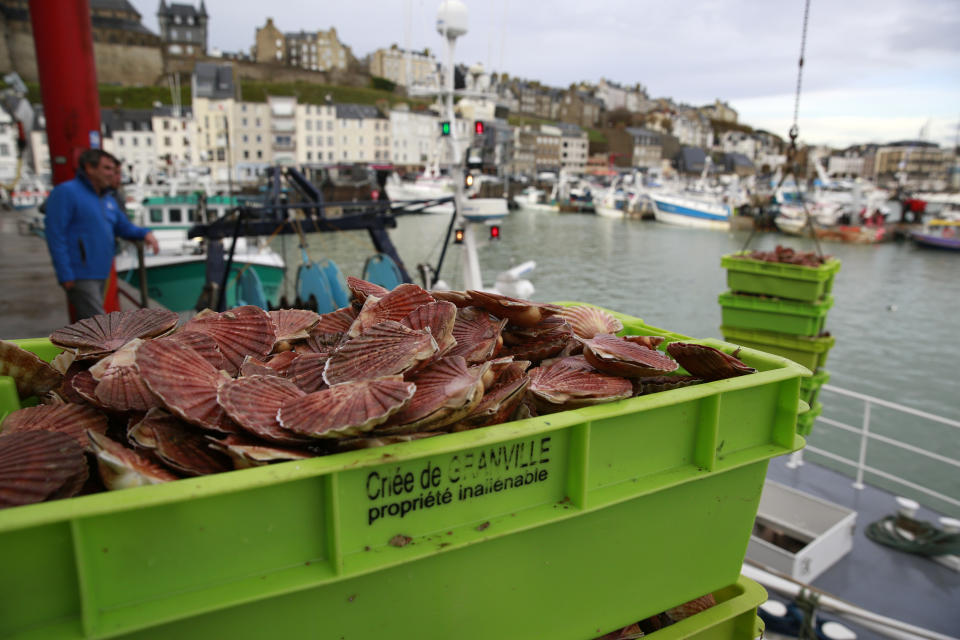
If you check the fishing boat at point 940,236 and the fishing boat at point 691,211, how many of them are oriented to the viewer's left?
2

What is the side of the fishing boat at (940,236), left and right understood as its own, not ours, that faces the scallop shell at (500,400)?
left

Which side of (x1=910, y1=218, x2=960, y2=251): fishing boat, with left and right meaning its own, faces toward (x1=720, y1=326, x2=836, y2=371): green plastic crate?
left

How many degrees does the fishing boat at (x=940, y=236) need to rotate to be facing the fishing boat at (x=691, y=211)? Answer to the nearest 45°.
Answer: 0° — it already faces it

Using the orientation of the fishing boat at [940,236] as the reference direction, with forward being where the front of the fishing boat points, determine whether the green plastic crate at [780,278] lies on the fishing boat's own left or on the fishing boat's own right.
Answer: on the fishing boat's own left

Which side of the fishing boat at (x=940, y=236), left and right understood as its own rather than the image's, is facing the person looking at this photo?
left

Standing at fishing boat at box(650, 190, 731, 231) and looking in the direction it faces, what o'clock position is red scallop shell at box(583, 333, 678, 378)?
The red scallop shell is roughly at 9 o'clock from the fishing boat.

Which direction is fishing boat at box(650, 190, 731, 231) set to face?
to the viewer's left

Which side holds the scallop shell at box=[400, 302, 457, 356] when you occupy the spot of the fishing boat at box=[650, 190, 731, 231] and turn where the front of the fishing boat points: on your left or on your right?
on your left

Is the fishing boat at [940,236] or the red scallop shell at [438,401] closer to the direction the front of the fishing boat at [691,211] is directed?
the red scallop shell
